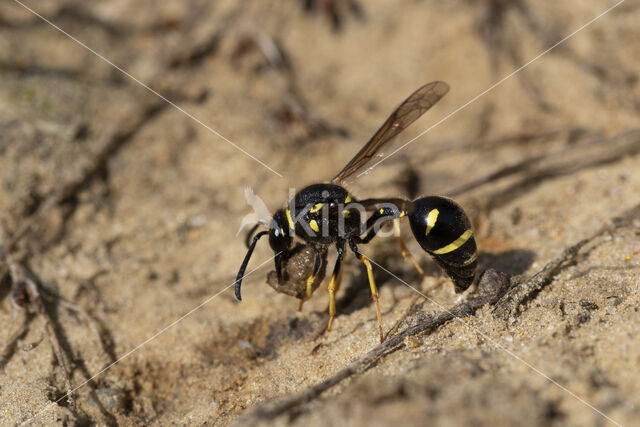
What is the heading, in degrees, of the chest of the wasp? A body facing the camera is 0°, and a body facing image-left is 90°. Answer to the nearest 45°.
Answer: approximately 90°
